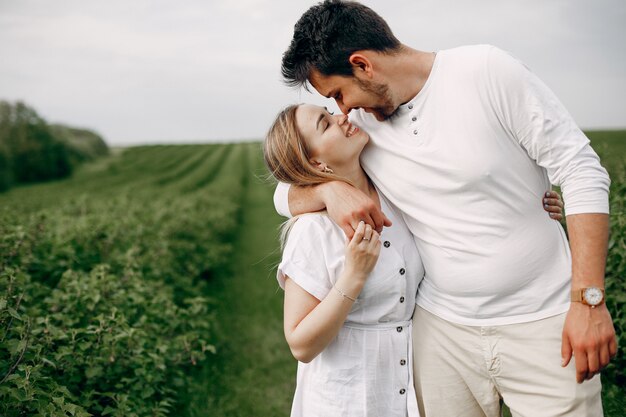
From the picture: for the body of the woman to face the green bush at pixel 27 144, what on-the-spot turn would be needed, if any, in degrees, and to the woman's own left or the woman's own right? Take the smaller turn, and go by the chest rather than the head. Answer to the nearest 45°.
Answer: approximately 180°

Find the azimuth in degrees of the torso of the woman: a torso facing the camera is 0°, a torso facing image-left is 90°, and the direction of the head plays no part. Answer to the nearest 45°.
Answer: approximately 315°

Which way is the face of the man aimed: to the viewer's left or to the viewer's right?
to the viewer's left
